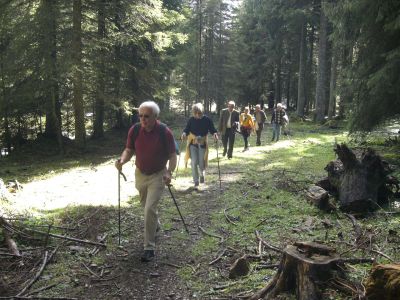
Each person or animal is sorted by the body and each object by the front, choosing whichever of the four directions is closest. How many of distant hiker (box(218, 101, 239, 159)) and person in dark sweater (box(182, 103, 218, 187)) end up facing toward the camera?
2

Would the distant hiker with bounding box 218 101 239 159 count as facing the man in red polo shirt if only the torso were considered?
yes

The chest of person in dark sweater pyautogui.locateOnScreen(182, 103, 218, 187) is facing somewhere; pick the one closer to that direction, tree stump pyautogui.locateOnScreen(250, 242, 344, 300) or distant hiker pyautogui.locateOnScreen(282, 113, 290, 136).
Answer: the tree stump

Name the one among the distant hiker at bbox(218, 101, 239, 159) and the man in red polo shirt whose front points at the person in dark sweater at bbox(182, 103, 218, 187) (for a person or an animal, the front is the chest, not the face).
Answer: the distant hiker

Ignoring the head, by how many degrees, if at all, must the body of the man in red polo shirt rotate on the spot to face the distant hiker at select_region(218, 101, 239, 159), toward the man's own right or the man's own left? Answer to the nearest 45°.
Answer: approximately 135° to the man's own right

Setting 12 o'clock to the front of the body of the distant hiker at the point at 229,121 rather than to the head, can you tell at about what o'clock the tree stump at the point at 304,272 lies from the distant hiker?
The tree stump is roughly at 12 o'clock from the distant hiker.

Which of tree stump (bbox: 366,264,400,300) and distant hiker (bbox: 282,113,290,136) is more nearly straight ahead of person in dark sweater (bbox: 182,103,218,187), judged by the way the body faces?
the tree stump

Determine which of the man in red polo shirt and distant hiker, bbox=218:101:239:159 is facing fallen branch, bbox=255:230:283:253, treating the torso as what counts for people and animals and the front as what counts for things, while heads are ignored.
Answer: the distant hiker

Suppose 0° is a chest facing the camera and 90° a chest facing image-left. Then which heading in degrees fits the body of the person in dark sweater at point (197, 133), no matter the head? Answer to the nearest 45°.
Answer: approximately 0°

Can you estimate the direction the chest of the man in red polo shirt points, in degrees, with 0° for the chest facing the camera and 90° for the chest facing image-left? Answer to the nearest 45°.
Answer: approximately 45°
